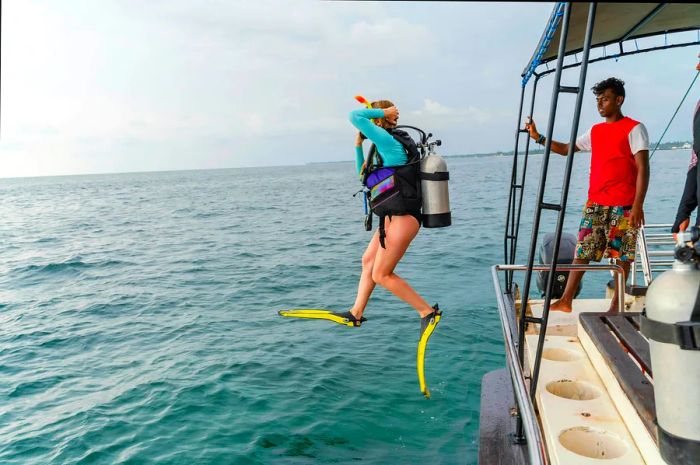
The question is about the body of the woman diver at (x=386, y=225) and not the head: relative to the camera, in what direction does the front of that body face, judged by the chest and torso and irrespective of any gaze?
to the viewer's left

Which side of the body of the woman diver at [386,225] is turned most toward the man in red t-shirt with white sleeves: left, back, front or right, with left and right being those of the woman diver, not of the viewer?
back

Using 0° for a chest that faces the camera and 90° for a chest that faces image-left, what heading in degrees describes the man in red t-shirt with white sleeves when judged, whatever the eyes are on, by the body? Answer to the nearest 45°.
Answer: approximately 45°

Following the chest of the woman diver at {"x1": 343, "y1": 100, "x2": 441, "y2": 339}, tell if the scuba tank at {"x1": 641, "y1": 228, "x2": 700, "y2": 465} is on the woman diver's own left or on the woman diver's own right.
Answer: on the woman diver's own left
